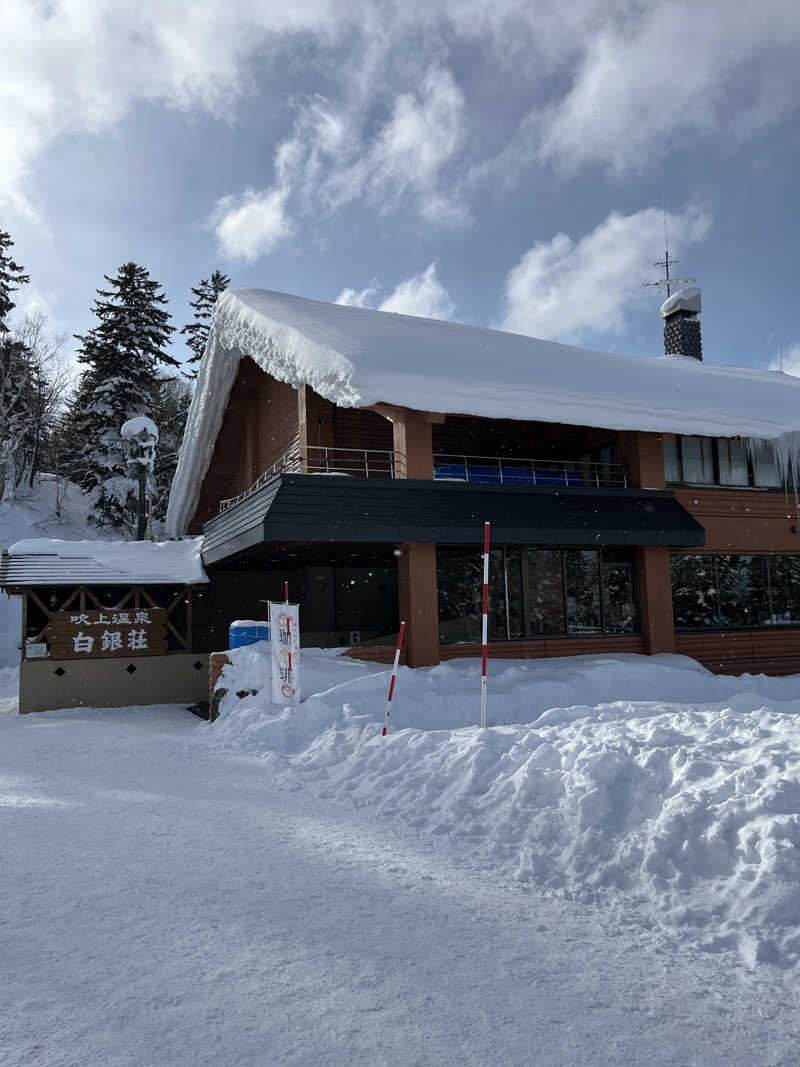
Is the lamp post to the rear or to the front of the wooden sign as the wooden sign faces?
to the rear

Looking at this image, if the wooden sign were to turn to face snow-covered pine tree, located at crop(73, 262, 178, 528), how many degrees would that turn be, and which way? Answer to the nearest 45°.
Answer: approximately 180°

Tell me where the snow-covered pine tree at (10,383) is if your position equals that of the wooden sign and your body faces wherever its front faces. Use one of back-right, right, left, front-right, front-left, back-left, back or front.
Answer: back

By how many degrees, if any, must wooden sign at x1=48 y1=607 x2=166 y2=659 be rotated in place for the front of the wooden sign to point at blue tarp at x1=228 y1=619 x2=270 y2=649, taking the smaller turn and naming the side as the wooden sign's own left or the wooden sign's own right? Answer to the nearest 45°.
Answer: approximately 45° to the wooden sign's own left

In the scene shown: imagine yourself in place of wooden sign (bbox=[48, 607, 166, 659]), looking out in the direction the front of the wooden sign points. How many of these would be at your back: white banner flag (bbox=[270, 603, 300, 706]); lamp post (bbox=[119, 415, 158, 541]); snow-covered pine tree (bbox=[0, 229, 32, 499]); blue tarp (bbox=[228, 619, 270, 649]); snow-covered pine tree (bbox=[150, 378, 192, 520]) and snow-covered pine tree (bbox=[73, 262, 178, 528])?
4

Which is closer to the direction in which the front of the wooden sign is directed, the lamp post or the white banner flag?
the white banner flag

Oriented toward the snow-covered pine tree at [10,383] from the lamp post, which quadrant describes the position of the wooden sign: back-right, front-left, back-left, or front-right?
back-left

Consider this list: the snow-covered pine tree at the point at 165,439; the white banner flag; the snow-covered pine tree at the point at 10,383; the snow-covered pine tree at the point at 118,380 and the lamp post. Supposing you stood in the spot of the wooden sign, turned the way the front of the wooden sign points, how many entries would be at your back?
4

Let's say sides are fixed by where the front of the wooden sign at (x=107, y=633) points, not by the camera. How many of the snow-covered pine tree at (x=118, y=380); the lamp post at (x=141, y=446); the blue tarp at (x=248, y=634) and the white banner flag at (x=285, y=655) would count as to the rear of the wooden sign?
2

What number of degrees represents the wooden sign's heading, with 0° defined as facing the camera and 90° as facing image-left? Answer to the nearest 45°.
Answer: approximately 0°

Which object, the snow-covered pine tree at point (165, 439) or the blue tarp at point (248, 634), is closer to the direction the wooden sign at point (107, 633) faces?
the blue tarp

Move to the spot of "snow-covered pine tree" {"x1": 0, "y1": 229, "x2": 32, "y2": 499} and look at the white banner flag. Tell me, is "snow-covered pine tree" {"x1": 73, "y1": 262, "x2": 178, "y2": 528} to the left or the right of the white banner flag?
left

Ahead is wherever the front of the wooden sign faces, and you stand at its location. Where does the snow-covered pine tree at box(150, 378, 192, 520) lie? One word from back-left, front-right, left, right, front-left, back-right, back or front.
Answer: back

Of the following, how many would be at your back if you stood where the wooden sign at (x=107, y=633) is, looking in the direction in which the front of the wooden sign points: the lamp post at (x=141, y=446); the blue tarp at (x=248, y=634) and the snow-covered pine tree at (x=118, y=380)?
2

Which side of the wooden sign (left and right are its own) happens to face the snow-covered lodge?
left
